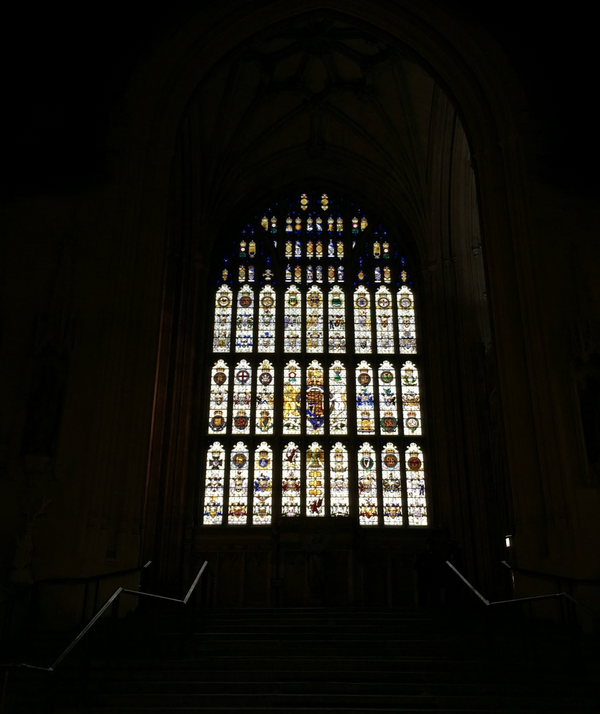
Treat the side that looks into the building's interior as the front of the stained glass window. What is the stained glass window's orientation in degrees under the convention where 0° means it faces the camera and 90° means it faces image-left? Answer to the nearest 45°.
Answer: approximately 0°

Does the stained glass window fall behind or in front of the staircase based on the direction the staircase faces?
behind

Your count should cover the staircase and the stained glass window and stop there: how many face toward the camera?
2

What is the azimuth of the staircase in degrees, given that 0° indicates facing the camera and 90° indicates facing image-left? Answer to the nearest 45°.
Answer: approximately 0°

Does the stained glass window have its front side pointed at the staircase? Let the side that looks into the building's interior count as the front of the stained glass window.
yes
